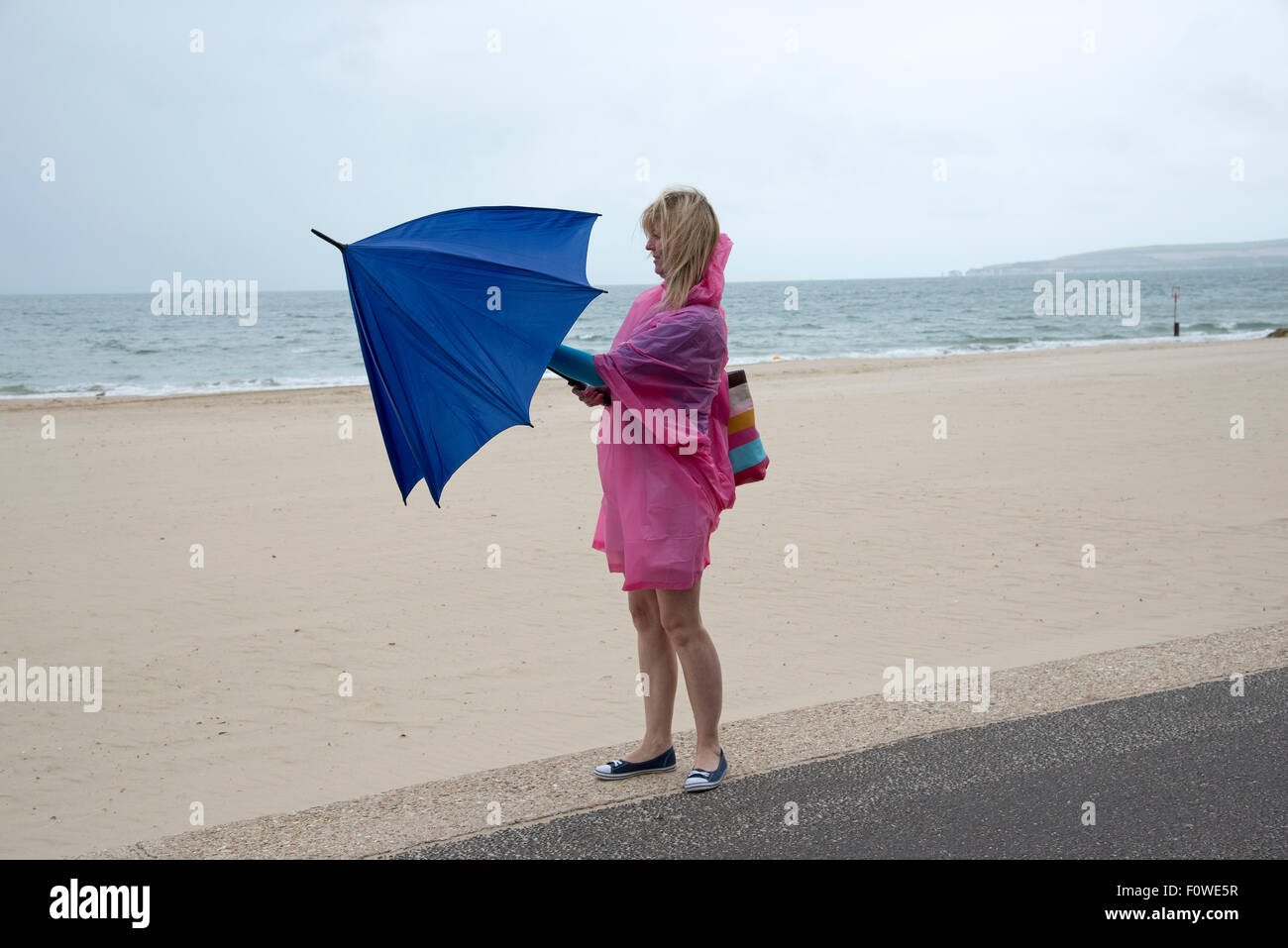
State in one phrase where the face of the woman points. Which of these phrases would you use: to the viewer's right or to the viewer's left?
to the viewer's left

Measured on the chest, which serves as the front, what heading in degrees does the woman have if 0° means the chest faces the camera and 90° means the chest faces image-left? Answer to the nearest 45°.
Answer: approximately 90°
